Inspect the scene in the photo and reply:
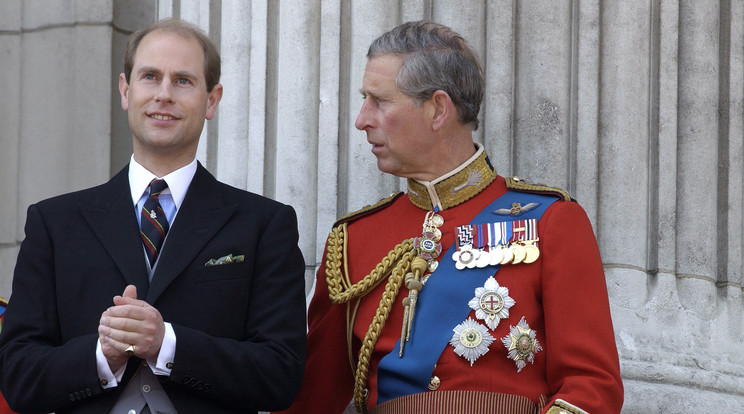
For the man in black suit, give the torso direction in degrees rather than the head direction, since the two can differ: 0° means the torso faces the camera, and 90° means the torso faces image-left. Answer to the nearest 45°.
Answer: approximately 0°

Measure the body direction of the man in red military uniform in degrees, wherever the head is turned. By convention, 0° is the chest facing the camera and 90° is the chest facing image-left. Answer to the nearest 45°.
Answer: approximately 45°

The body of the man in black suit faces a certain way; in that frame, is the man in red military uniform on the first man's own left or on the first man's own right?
on the first man's own left

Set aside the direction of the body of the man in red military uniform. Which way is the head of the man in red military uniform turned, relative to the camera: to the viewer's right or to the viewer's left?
to the viewer's left
